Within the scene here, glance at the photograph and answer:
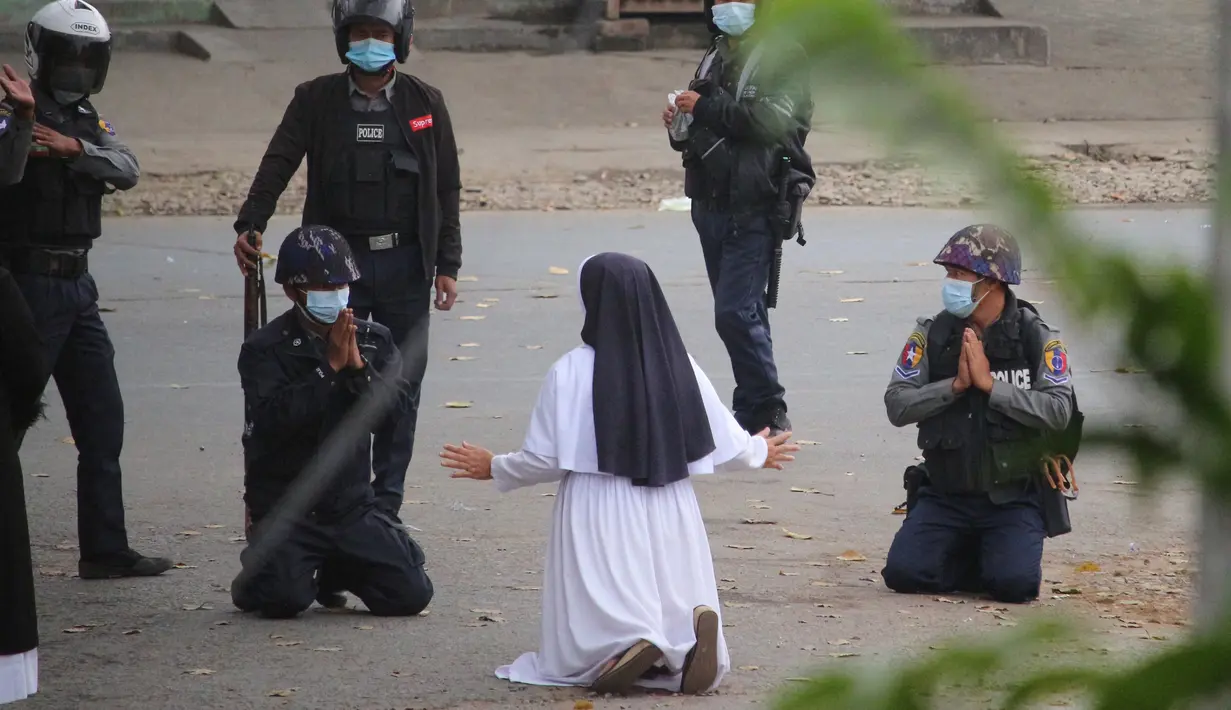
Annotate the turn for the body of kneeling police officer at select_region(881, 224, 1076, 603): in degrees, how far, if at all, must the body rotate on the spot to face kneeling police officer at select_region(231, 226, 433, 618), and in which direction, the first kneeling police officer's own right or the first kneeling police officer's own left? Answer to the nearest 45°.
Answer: approximately 90° to the first kneeling police officer's own right

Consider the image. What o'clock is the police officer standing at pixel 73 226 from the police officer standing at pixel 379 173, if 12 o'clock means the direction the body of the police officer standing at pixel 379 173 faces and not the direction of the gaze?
the police officer standing at pixel 73 226 is roughly at 2 o'clock from the police officer standing at pixel 379 173.

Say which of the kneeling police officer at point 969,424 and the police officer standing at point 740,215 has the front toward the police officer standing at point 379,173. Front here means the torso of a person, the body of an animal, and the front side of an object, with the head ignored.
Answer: the police officer standing at point 740,215

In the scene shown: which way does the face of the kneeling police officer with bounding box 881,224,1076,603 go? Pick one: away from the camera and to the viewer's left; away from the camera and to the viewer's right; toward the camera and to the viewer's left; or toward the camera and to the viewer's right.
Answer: toward the camera and to the viewer's left

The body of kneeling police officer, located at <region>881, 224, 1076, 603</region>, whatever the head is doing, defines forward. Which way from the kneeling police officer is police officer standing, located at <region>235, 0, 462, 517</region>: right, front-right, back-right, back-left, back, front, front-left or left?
right

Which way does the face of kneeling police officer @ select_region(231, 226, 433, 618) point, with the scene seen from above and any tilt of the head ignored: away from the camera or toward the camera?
toward the camera

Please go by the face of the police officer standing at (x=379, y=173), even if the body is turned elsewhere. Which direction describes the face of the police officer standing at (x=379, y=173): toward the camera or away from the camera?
toward the camera

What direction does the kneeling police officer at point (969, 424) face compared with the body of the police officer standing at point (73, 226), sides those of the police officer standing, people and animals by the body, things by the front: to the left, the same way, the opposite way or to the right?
to the right

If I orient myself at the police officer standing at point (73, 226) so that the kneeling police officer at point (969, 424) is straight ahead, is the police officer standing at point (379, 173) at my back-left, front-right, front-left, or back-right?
front-left

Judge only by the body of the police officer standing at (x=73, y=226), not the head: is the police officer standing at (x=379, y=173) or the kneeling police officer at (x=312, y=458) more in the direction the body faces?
the kneeling police officer

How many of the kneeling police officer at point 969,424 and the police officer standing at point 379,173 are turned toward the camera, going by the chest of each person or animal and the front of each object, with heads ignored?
2

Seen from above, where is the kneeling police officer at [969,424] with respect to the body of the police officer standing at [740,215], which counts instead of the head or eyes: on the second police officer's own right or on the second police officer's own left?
on the second police officer's own left

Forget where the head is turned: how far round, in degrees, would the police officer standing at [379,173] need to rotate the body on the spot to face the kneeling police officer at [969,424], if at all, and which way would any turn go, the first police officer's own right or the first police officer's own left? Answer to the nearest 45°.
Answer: approximately 45° to the first police officer's own left

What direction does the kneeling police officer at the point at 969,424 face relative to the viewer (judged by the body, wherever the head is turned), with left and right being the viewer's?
facing the viewer
